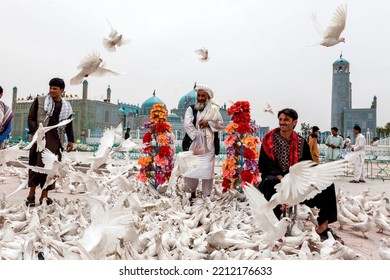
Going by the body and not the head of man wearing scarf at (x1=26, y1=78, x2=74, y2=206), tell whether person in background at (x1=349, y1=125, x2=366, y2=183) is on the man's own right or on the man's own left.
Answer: on the man's own left

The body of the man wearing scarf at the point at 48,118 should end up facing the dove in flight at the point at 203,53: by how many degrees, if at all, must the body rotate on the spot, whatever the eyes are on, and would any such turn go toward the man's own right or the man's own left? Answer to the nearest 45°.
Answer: approximately 90° to the man's own left

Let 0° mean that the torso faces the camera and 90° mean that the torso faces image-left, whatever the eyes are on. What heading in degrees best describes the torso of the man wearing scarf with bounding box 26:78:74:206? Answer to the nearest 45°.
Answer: approximately 0°
